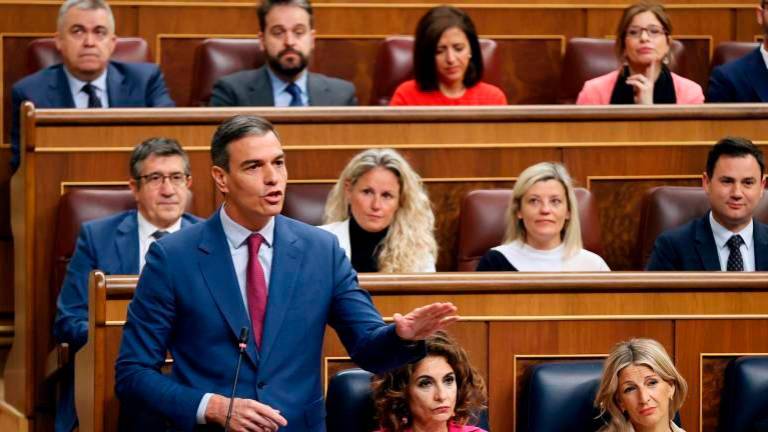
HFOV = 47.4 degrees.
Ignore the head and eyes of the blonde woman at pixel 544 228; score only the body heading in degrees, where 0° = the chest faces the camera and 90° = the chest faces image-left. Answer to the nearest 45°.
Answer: approximately 0°

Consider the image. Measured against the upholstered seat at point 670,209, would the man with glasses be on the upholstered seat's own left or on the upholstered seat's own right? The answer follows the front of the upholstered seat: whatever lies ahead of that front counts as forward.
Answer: on the upholstered seat's own right

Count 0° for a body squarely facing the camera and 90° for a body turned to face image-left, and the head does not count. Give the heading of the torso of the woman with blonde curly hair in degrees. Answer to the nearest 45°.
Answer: approximately 0°

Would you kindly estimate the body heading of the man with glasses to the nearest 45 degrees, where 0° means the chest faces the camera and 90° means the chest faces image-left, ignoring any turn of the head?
approximately 315°

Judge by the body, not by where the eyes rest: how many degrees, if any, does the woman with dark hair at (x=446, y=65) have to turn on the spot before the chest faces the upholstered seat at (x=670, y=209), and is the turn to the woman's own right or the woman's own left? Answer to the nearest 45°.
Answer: approximately 45° to the woman's own left

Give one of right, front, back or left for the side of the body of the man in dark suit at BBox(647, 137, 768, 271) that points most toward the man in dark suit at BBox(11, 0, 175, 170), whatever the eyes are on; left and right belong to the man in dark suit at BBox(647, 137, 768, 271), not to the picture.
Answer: right

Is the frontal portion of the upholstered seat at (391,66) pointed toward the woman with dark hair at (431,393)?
yes
